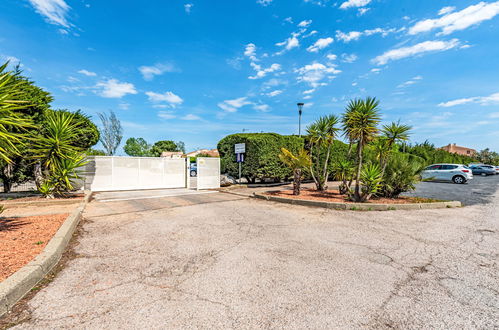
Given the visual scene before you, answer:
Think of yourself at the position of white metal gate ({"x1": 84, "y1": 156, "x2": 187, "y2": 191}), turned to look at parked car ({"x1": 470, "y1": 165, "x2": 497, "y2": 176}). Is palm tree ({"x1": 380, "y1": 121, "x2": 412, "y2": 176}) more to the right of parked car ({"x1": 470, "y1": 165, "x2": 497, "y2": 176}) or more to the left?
right

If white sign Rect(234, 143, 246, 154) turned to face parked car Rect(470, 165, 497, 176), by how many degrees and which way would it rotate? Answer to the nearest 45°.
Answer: approximately 135° to its left

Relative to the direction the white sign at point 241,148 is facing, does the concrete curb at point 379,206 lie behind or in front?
in front

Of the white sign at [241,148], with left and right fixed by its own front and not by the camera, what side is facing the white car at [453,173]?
left

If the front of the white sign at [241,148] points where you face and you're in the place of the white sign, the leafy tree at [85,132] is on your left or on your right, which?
on your right

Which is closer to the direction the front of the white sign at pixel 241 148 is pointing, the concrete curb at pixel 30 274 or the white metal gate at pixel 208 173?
the concrete curb

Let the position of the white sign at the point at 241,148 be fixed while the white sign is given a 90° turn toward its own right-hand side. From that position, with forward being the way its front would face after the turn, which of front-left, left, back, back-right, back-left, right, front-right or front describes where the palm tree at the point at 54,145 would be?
front-left

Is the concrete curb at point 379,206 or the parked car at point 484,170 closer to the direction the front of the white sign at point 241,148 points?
the concrete curb

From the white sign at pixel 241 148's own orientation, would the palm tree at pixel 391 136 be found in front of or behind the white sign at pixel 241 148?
in front

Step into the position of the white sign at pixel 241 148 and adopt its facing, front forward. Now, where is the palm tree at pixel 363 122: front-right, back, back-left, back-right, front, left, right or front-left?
front-left

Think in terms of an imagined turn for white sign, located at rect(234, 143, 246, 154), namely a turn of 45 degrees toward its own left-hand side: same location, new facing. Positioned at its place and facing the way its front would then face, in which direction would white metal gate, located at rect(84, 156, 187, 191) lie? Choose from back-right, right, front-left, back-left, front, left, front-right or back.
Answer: back-right

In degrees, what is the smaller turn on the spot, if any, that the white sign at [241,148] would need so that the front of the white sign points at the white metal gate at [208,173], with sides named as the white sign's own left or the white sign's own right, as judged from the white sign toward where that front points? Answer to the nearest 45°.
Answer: approximately 90° to the white sign's own right

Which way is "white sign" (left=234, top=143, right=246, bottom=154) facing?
toward the camera
